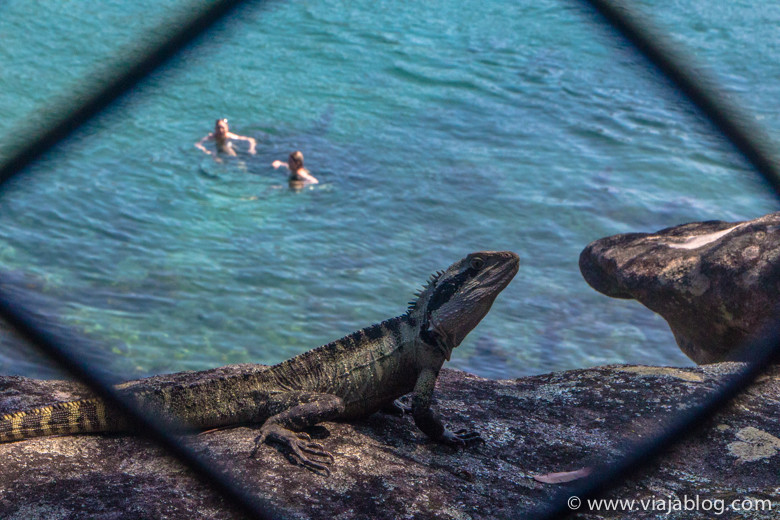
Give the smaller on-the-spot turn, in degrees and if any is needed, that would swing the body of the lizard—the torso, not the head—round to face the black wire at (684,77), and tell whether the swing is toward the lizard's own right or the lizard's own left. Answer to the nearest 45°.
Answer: approximately 90° to the lizard's own right

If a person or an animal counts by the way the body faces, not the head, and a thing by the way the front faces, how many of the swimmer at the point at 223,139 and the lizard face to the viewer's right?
1

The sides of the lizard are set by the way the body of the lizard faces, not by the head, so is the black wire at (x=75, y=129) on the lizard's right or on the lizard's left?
on the lizard's right

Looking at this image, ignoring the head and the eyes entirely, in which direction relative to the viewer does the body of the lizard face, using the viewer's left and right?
facing to the right of the viewer

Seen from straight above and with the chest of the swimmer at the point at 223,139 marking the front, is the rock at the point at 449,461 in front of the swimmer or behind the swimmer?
in front

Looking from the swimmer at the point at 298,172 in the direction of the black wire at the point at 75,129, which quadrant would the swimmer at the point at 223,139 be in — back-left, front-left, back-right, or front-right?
back-right

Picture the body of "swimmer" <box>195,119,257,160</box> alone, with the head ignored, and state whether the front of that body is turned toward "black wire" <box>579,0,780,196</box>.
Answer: yes

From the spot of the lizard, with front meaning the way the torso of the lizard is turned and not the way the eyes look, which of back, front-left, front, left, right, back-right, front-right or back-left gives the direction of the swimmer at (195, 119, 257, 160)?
left

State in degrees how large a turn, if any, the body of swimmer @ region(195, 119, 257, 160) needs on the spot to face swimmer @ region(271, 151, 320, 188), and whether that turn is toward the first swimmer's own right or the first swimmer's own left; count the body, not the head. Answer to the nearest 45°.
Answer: approximately 45° to the first swimmer's own left

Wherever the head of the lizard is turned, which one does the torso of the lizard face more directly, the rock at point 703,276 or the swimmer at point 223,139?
the rock

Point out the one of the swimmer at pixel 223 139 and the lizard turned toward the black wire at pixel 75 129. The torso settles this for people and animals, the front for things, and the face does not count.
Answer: the swimmer

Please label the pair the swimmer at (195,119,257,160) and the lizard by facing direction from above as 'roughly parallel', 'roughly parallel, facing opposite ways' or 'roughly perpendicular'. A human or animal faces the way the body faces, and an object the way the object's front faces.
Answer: roughly perpendicular

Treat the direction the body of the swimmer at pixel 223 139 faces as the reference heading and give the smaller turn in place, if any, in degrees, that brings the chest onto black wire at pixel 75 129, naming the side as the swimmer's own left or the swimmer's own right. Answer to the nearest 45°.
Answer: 0° — they already face it

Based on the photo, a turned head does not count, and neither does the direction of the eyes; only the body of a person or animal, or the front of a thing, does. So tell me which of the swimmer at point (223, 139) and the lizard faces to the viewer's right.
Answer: the lizard

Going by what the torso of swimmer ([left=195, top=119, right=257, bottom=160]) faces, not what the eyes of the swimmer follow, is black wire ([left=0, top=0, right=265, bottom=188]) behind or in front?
in front

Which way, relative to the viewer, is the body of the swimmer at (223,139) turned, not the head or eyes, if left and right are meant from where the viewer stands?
facing the viewer

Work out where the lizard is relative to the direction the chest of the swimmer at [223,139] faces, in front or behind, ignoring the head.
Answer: in front
